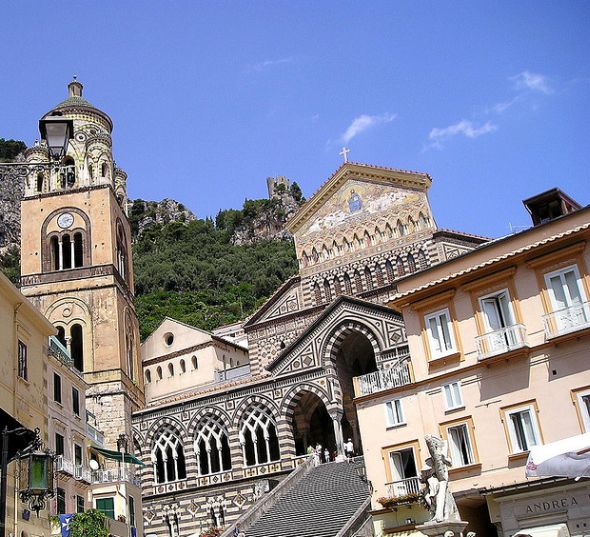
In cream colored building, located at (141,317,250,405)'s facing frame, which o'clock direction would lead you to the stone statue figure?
The stone statue figure is roughly at 10 o'clock from the cream colored building.

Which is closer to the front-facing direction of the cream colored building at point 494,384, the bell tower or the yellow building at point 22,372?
the yellow building

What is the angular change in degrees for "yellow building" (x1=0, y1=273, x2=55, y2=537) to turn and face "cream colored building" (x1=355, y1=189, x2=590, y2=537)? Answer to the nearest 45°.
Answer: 0° — it already faces it

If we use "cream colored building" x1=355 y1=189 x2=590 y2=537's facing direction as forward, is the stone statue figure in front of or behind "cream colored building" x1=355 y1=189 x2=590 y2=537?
in front

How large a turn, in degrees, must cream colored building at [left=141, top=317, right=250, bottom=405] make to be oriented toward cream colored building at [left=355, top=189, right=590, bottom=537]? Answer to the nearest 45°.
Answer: approximately 45° to its left

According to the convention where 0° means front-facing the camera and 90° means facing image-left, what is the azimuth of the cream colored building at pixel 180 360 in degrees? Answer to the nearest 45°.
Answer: approximately 45°

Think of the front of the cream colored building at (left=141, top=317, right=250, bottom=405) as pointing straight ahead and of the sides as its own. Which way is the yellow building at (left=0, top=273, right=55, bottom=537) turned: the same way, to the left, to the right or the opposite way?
to the left

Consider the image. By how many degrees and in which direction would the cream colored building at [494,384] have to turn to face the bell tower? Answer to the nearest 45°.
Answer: approximately 90° to its right

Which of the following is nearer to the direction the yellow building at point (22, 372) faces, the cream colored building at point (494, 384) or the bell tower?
the cream colored building

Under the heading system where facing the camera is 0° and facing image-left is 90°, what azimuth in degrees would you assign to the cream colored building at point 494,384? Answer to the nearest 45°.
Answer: approximately 45°

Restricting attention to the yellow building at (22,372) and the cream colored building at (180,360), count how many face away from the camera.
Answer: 0
